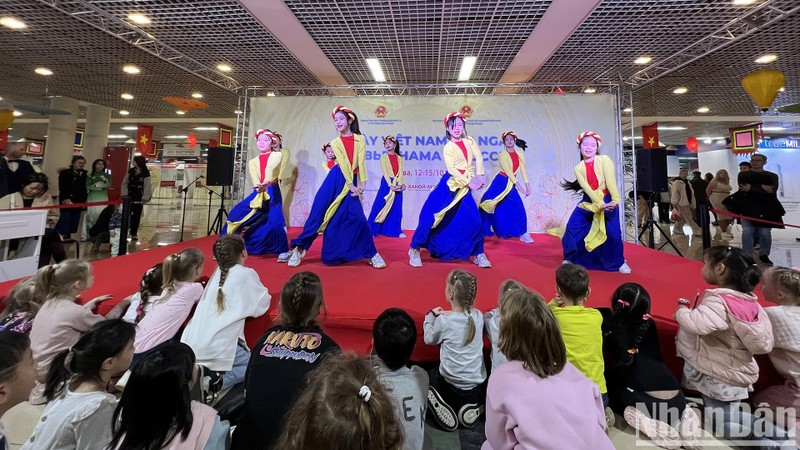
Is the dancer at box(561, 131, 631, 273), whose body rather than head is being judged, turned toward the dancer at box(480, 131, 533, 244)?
no

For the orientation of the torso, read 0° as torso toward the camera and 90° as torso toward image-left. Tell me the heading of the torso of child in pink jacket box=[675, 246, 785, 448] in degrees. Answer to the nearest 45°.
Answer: approximately 135°

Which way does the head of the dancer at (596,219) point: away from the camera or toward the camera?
toward the camera

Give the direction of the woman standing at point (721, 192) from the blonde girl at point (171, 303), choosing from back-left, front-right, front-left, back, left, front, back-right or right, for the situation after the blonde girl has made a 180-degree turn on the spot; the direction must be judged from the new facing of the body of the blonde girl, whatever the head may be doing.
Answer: back-left

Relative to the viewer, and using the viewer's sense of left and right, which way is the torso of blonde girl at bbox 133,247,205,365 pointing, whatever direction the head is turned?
facing away from the viewer and to the right of the viewer

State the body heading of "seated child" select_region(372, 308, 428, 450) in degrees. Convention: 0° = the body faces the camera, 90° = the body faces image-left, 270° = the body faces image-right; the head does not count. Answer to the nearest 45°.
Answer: approximately 180°

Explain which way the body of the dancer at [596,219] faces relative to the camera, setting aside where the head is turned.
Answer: toward the camera

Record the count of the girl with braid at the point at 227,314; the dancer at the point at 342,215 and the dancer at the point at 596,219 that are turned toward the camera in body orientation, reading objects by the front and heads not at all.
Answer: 2

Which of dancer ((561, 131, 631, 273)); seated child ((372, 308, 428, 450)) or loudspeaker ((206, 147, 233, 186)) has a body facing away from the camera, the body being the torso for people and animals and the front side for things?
the seated child

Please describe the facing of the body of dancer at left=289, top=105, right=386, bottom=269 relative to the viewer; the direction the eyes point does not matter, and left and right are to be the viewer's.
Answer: facing the viewer

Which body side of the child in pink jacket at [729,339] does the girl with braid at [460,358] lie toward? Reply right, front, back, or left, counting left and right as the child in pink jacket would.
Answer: left

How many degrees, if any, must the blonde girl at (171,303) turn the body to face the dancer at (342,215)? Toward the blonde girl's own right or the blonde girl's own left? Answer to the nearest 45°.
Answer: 0° — they already face them

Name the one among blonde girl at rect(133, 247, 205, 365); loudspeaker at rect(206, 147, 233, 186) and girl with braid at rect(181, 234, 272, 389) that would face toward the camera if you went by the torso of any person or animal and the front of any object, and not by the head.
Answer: the loudspeaker

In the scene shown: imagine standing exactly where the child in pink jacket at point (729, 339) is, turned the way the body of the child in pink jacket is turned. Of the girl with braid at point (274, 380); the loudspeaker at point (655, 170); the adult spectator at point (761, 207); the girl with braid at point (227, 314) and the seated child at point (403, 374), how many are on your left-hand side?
3

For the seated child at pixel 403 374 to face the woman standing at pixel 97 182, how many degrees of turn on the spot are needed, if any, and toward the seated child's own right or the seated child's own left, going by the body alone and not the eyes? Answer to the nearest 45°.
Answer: approximately 45° to the seated child's own left

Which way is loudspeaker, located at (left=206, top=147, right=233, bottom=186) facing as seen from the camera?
toward the camera

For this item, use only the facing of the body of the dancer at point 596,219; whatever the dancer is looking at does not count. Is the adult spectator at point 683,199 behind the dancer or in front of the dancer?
behind
